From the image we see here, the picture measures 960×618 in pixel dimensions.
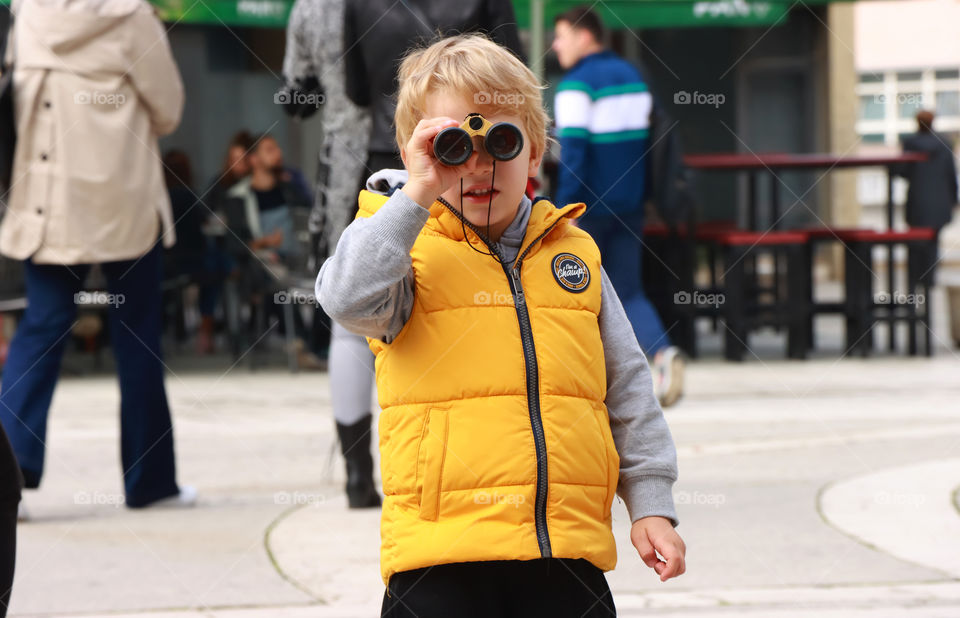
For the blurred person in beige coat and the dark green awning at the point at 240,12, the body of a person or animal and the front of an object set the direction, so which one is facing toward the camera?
the dark green awning

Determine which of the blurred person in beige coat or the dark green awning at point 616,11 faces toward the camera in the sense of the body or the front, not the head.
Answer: the dark green awning

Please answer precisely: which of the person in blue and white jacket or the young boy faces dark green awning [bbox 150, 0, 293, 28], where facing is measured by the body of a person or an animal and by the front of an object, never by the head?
the person in blue and white jacket

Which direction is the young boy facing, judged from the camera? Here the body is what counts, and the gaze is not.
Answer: toward the camera

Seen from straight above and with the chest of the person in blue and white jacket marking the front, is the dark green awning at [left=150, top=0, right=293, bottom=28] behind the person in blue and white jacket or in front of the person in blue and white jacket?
in front

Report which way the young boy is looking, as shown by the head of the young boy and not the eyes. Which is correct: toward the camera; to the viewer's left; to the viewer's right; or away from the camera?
toward the camera

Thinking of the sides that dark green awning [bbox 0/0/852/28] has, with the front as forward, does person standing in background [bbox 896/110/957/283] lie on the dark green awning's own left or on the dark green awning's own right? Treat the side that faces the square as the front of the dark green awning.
on the dark green awning's own left

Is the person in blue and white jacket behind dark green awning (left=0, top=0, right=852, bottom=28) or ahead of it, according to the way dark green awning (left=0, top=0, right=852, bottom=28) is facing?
ahead

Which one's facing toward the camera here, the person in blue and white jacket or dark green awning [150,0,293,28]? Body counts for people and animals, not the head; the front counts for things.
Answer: the dark green awning

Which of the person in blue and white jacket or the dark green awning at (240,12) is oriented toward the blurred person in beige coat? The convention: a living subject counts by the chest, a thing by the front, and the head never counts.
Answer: the dark green awning

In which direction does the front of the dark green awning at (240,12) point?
toward the camera

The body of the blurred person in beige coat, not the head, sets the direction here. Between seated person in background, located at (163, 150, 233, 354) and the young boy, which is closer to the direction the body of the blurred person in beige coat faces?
the seated person in background

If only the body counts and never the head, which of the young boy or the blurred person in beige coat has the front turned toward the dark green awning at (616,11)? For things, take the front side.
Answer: the blurred person in beige coat

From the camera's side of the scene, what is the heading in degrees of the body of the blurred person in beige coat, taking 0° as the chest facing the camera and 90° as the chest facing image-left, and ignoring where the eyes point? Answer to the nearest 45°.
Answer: approximately 225°

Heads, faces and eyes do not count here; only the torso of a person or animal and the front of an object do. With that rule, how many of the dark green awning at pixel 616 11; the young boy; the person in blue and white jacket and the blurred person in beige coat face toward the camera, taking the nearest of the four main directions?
2

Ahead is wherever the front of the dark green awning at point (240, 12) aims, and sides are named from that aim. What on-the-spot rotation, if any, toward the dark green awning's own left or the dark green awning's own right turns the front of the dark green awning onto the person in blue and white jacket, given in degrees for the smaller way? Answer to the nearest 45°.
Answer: approximately 45° to the dark green awning's own left
